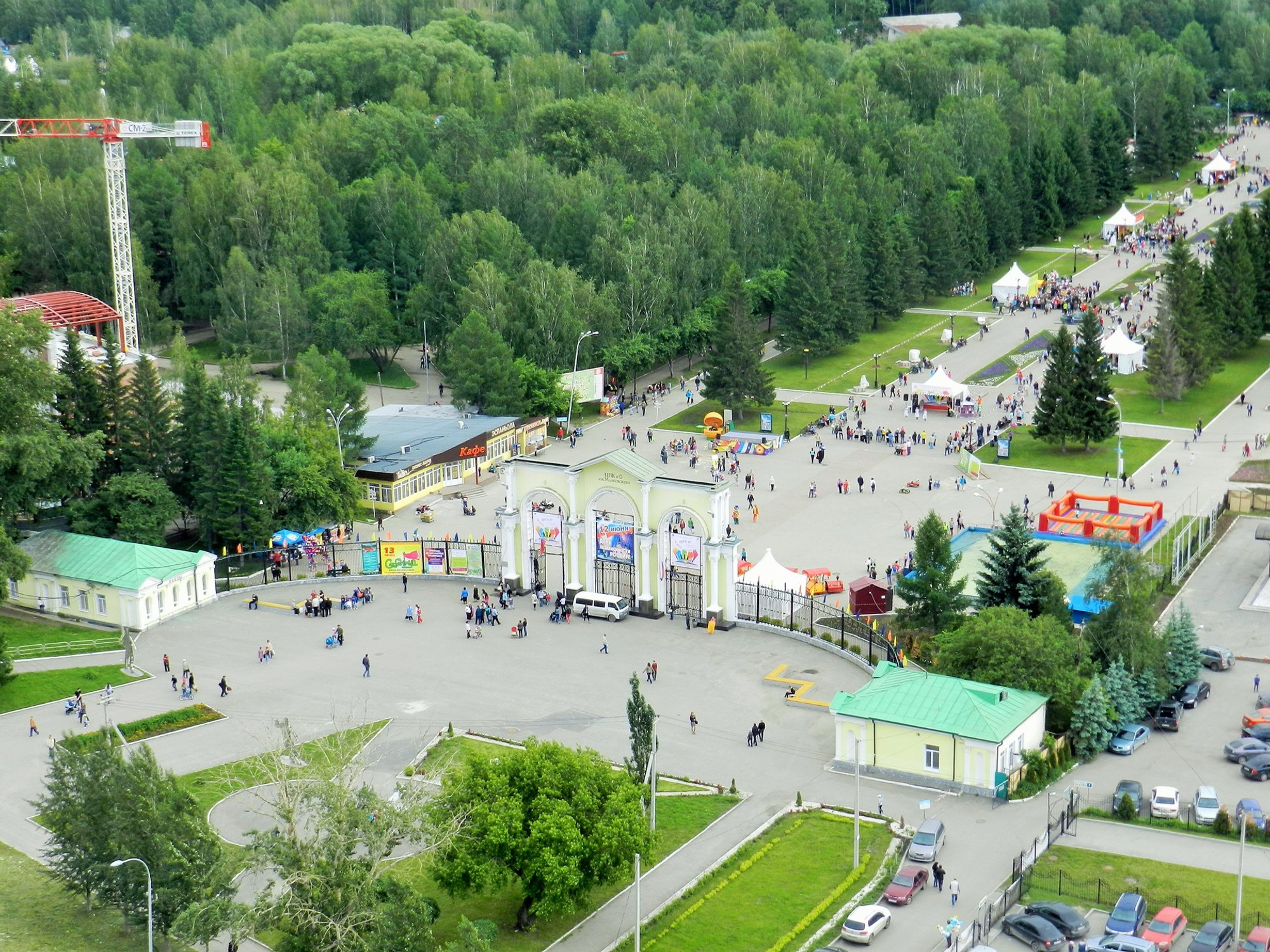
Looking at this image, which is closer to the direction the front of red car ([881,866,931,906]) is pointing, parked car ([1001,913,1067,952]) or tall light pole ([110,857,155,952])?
the tall light pole

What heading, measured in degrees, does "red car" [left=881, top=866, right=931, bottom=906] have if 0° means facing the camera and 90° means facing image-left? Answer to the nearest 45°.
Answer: approximately 45°

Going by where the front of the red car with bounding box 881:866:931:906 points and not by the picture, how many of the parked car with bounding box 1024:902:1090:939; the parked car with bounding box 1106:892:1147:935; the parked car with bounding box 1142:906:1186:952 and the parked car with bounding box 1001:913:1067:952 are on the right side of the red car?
0

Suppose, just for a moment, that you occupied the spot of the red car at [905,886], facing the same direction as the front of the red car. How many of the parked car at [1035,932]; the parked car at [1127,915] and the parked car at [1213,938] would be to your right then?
0

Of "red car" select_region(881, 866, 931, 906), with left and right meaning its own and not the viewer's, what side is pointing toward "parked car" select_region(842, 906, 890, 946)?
front

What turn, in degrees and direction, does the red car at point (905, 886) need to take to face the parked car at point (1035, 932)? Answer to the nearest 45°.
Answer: approximately 90° to its left

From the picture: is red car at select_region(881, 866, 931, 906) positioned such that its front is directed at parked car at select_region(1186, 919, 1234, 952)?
no

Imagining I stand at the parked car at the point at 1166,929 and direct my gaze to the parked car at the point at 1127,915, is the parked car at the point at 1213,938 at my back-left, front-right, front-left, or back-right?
back-right
